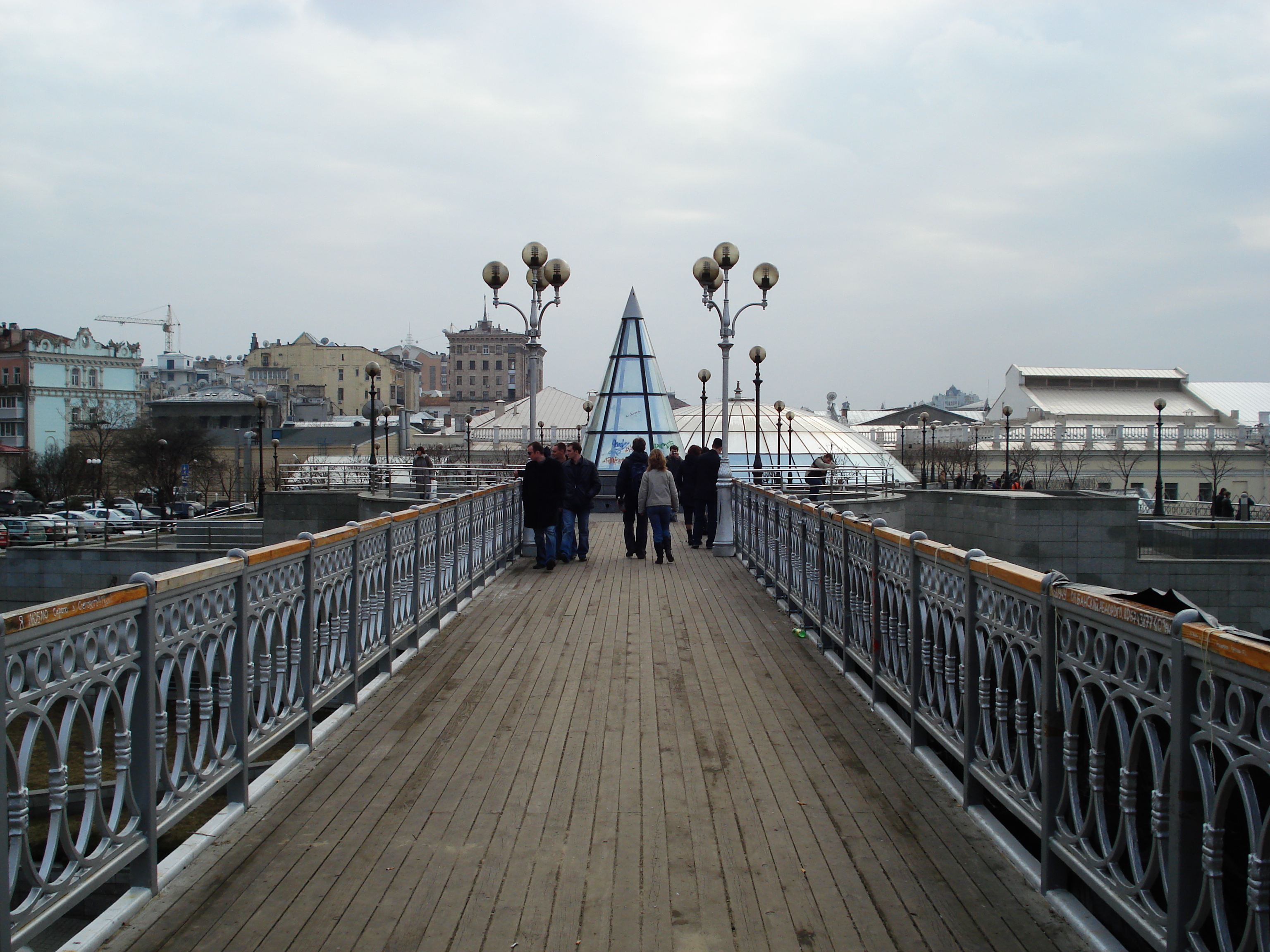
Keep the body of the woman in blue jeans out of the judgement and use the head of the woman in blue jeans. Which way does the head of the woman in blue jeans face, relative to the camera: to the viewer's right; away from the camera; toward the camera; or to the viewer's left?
away from the camera

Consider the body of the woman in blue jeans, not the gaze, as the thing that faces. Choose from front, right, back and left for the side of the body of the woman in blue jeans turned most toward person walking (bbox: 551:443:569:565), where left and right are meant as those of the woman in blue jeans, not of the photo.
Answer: left

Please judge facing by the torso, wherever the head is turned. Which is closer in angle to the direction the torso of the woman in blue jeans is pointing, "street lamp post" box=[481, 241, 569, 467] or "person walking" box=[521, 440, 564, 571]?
the street lamp post

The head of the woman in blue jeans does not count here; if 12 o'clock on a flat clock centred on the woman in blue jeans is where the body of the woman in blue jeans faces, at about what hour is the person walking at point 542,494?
The person walking is roughly at 8 o'clock from the woman in blue jeans.

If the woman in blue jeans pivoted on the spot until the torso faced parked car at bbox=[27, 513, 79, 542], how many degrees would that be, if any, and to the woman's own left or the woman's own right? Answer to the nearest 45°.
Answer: approximately 45° to the woman's own left

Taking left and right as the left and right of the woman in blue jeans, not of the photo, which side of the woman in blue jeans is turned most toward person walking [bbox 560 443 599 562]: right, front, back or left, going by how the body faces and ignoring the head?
left

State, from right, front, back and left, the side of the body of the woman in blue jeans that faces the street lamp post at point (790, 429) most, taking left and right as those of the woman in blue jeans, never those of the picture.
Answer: front

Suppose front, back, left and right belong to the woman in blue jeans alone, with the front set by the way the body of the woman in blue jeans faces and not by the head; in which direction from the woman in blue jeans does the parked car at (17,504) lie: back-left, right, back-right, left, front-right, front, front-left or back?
front-left

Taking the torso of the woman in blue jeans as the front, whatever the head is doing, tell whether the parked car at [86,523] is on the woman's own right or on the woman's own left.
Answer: on the woman's own left

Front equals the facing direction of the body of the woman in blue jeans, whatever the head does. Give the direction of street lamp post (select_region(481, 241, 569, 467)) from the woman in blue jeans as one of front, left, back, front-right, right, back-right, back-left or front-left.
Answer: front-left

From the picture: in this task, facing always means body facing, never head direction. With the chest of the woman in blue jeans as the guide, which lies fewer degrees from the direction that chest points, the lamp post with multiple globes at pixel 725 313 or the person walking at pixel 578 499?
the lamp post with multiple globes

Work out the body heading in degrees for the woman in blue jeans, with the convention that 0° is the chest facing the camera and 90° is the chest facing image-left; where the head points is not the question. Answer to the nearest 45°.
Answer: approximately 180°

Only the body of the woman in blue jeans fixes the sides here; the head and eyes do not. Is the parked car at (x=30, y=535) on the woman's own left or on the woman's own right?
on the woman's own left

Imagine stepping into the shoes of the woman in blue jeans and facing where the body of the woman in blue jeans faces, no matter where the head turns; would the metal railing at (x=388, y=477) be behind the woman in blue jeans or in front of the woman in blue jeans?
in front

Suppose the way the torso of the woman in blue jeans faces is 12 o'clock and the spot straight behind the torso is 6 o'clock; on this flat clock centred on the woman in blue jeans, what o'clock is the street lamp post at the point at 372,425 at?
The street lamp post is roughly at 11 o'clock from the woman in blue jeans.
